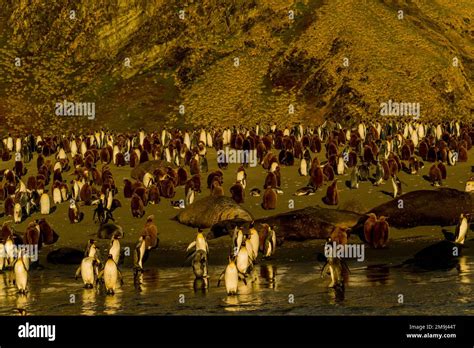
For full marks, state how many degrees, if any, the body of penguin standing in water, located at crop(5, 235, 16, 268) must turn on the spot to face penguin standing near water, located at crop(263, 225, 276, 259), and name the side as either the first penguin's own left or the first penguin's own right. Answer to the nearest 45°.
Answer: approximately 90° to the first penguin's own left

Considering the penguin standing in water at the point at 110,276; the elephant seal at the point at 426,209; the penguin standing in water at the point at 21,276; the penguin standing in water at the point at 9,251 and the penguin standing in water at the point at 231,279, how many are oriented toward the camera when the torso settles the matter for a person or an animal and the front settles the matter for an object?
4

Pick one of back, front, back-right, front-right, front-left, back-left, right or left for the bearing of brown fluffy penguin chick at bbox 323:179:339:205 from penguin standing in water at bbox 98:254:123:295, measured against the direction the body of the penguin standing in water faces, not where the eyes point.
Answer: back-left

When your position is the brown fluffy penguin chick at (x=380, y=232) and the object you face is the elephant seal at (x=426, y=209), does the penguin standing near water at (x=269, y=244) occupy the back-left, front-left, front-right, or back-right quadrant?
back-left

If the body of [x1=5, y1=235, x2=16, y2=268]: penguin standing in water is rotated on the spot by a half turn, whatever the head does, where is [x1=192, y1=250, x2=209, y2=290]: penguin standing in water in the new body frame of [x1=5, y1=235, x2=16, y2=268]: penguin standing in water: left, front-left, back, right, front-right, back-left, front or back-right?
back-right

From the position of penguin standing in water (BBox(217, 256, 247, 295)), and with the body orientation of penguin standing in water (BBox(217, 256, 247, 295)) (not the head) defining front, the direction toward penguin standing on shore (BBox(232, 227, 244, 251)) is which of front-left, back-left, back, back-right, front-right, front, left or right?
back
